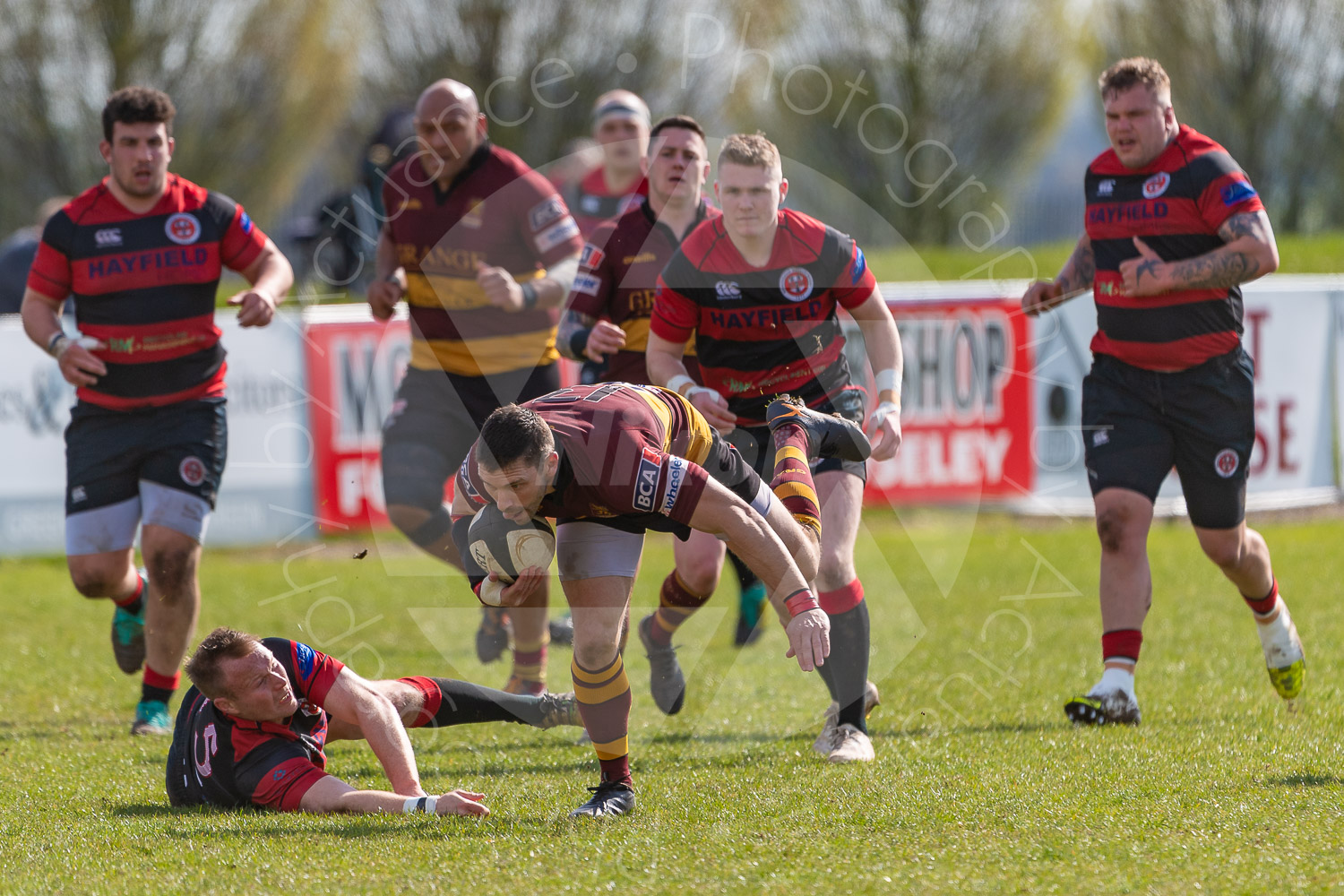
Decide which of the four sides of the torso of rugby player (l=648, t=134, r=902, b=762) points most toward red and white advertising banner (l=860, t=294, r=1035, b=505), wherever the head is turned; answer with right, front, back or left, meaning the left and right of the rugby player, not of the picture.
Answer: back

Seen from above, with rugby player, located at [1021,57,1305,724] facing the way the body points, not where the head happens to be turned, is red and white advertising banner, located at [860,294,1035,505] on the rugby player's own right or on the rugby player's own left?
on the rugby player's own right
